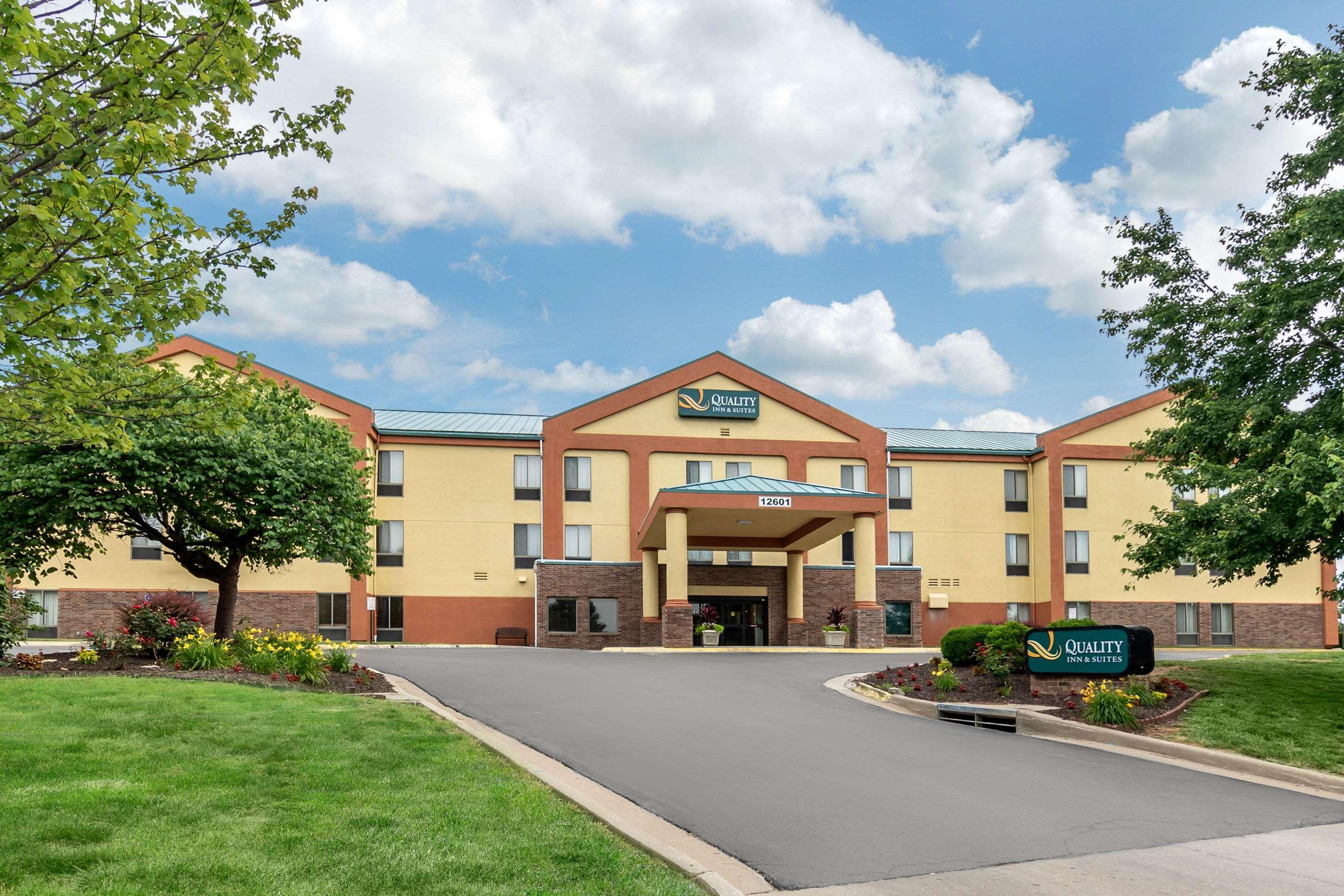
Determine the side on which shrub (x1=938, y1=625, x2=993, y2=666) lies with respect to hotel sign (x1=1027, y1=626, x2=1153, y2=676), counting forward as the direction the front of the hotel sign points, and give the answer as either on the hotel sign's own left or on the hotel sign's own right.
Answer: on the hotel sign's own right

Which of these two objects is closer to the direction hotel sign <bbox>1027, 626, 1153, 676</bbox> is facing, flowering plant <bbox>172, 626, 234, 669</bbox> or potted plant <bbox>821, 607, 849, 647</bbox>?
the flowering plant

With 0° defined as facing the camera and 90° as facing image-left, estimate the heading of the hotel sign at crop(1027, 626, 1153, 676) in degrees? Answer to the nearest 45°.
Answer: approximately 45°

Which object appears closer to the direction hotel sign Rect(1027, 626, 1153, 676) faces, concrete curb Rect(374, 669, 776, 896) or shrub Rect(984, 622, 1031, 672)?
the concrete curb

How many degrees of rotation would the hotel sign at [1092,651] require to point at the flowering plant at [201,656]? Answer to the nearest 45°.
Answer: approximately 45° to its right

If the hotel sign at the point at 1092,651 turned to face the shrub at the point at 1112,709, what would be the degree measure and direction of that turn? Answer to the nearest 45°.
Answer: approximately 45° to its left

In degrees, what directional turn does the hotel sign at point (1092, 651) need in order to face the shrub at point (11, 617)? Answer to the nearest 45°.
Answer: approximately 45° to its right
